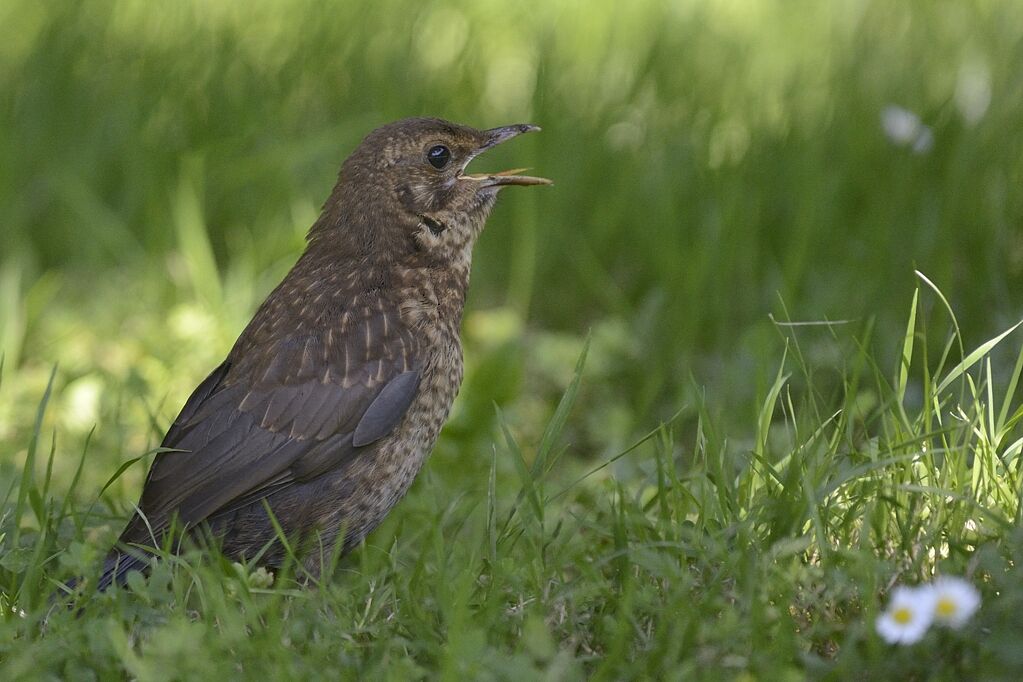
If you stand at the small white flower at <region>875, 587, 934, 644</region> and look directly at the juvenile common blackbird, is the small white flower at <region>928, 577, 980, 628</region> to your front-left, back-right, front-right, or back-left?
back-right

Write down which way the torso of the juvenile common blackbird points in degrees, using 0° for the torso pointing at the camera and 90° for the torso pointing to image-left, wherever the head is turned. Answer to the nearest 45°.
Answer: approximately 270°

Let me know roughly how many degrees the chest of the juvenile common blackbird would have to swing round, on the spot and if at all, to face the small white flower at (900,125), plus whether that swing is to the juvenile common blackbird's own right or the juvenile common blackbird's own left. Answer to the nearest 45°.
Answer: approximately 45° to the juvenile common blackbird's own left

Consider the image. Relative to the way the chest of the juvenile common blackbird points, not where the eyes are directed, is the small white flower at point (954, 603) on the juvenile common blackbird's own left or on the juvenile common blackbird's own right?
on the juvenile common blackbird's own right

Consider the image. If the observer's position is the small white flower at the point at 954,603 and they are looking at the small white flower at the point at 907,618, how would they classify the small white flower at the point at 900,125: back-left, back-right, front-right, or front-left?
back-right

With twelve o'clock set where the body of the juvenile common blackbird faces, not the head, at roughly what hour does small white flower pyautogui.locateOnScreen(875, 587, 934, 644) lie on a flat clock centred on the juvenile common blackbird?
The small white flower is roughly at 2 o'clock from the juvenile common blackbird.
